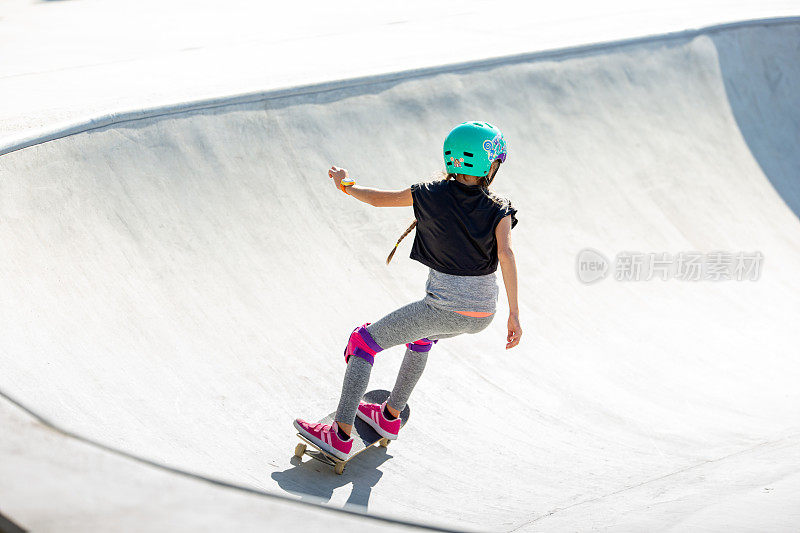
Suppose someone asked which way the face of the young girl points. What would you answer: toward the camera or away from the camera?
away from the camera

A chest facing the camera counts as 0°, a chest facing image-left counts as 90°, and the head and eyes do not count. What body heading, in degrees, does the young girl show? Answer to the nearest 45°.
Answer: approximately 135°
